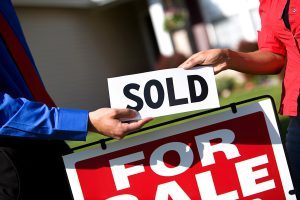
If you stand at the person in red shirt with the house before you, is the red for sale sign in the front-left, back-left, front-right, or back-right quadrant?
back-left

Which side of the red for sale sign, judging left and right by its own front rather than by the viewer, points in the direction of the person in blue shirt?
right

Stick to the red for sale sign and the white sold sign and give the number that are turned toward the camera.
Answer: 2

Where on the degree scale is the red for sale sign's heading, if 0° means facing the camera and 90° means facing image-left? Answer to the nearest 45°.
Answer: approximately 0°

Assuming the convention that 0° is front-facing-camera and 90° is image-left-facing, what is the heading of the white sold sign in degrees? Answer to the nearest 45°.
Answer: approximately 0°

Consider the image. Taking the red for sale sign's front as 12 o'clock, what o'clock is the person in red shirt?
The person in red shirt is roughly at 8 o'clock from the red for sale sign.
